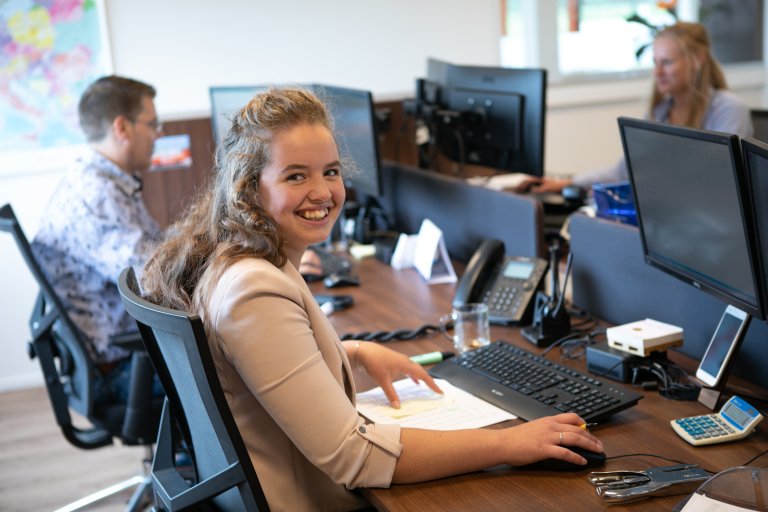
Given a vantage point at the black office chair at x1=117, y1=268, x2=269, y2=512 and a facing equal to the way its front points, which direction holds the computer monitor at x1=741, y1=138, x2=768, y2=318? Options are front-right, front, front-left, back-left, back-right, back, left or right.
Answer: front-right

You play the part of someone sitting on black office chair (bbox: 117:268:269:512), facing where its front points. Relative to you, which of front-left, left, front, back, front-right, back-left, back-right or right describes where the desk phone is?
front

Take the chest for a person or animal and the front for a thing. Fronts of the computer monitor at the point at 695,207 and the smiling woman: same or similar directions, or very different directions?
very different directions

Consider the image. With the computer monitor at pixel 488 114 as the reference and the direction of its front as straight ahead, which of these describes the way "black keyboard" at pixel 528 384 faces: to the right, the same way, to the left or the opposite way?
the opposite way

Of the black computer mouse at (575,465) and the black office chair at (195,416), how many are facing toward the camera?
0

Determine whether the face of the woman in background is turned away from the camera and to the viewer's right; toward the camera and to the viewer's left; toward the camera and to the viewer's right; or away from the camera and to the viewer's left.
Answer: toward the camera and to the viewer's left

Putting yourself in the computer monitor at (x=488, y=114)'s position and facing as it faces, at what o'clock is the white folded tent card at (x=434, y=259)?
The white folded tent card is roughly at 5 o'clock from the computer monitor.

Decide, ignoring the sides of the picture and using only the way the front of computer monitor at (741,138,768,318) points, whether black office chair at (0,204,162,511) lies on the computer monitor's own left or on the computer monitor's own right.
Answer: on the computer monitor's own right

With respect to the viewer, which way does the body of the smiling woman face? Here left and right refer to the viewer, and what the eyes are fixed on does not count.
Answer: facing to the right of the viewer

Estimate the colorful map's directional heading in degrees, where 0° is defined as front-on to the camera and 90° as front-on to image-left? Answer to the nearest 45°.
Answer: approximately 0°

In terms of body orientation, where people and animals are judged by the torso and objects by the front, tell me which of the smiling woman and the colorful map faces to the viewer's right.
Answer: the smiling woman

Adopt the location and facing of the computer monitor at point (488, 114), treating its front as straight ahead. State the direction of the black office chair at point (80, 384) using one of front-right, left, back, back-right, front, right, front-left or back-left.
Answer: back

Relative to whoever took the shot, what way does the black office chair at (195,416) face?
facing away from the viewer and to the right of the viewer

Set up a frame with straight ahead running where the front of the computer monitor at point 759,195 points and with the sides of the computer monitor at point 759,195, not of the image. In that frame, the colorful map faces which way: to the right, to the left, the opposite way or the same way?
to the left

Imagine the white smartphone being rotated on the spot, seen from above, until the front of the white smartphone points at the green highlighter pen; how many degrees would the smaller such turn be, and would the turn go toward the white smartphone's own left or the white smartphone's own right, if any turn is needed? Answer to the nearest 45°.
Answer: approximately 45° to the white smartphone's own right

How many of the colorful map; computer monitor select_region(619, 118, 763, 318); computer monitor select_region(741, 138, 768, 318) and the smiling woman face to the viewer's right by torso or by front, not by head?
1

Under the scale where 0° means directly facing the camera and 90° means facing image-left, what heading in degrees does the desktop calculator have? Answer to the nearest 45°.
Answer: approximately 45°
